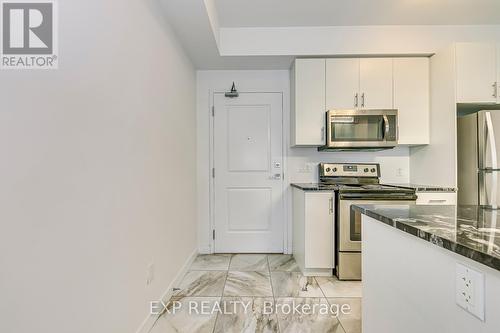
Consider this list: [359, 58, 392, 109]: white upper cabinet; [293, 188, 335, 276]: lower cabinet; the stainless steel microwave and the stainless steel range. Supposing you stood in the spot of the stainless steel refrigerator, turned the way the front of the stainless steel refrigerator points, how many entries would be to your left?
0

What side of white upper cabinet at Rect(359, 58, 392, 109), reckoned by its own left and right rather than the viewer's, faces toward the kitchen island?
front

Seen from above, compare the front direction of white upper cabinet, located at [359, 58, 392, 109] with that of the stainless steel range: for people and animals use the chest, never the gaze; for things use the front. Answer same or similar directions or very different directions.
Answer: same or similar directions

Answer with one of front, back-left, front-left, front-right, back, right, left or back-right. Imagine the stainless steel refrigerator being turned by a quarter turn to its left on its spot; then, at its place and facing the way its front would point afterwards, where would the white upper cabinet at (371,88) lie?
back-left

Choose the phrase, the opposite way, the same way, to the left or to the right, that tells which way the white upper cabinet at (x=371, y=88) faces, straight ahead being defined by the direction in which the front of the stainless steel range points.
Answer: the same way

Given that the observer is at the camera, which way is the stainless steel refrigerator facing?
facing the viewer and to the right of the viewer

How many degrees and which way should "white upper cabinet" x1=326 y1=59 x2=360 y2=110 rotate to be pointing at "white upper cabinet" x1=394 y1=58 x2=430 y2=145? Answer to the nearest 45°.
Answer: approximately 90° to its left

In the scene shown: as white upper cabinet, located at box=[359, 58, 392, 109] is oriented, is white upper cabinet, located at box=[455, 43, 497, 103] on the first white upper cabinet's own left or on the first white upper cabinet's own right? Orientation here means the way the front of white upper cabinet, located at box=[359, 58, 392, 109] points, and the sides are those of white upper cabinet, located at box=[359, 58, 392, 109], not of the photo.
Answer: on the first white upper cabinet's own left

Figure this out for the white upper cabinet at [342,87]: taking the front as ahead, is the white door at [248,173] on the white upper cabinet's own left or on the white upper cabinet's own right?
on the white upper cabinet's own right

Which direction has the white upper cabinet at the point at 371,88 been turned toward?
toward the camera

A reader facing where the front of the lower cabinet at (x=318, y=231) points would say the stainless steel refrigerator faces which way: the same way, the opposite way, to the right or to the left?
the same way

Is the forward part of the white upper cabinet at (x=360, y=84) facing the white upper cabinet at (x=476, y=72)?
no

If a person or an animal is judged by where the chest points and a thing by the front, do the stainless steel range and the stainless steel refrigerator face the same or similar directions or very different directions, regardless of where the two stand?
same or similar directions

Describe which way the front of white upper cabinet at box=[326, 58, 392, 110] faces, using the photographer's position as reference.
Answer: facing the viewer

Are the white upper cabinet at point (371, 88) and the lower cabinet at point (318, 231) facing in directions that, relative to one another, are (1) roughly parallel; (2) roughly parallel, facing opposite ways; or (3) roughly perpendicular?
roughly parallel

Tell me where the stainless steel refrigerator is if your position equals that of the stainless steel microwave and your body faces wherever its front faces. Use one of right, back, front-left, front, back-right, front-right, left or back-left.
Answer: left

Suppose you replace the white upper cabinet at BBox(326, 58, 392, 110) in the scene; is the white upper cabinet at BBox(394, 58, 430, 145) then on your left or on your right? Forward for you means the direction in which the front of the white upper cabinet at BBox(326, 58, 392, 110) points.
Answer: on your left

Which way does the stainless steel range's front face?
toward the camera
